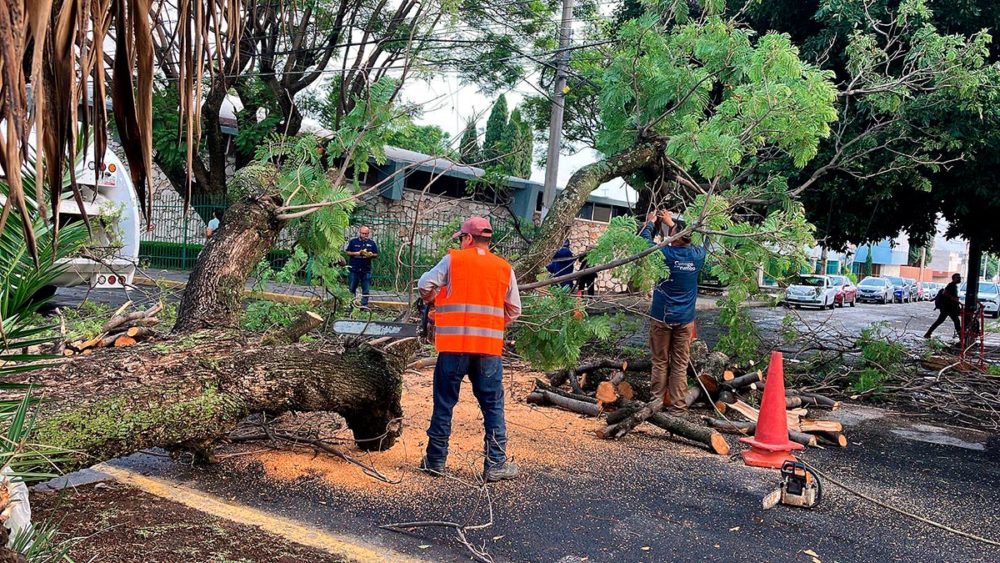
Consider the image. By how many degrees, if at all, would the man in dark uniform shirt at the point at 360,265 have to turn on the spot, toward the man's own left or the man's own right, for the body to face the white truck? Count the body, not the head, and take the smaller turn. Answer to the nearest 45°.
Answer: approximately 45° to the man's own right

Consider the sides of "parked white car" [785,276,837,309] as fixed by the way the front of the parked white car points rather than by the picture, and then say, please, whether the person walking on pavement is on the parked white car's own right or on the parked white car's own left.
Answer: on the parked white car's own left

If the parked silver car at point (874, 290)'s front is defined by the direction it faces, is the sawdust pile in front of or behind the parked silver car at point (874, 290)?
in front

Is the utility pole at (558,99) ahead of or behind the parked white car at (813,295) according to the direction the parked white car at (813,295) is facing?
ahead

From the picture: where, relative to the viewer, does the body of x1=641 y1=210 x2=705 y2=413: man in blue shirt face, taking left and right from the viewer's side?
facing away from the viewer and to the left of the viewer

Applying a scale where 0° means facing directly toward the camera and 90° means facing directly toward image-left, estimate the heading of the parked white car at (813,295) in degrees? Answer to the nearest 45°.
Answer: approximately 45°

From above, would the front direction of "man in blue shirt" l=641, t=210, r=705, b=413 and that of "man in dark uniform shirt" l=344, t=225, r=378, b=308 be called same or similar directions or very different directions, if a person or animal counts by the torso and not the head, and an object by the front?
very different directions
